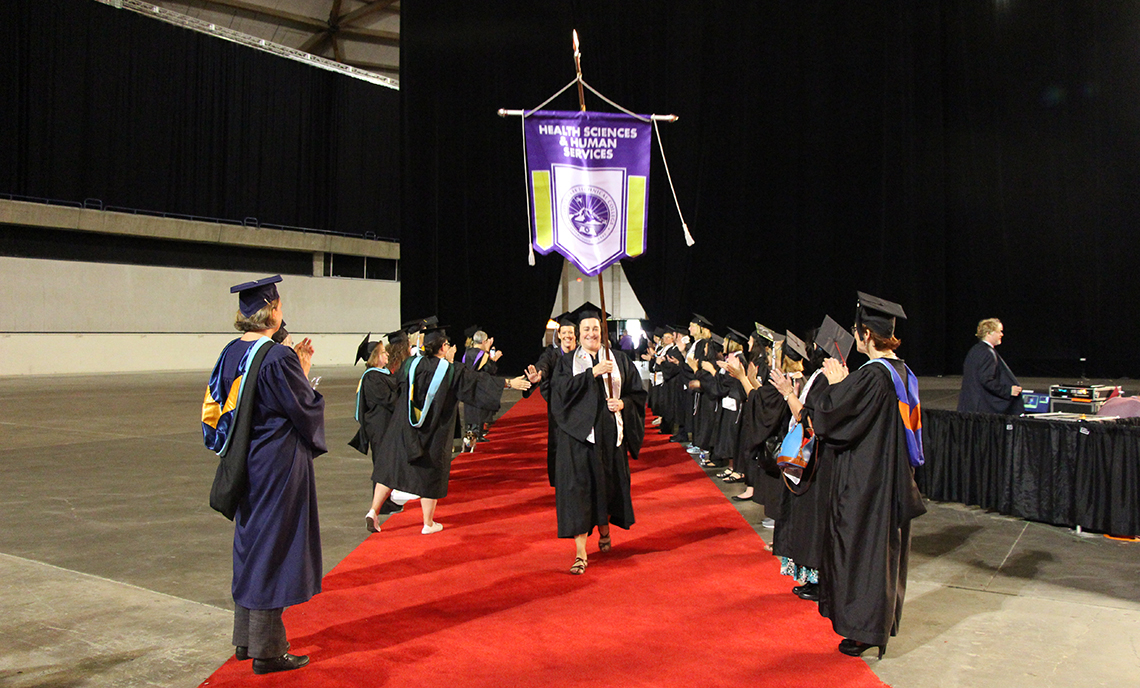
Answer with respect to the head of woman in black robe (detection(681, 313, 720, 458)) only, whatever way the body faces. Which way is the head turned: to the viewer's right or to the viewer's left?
to the viewer's left

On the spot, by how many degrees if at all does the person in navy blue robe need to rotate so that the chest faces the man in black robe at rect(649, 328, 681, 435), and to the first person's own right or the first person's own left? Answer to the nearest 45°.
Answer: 0° — they already face them

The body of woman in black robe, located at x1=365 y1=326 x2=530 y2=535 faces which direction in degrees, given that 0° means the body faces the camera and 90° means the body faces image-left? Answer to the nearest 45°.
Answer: approximately 225°

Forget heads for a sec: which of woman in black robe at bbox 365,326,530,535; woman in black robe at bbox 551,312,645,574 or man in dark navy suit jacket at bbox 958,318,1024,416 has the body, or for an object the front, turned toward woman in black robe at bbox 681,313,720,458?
woman in black robe at bbox 365,326,530,535

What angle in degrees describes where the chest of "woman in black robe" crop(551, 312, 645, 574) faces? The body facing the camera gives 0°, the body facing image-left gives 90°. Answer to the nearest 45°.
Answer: approximately 0°

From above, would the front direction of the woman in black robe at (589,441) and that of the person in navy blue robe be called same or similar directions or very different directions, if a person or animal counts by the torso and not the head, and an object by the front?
very different directions

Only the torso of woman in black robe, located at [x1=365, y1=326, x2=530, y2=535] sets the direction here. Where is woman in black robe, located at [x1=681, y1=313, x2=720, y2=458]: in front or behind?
in front

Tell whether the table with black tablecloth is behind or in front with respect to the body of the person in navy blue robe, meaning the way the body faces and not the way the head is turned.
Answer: in front

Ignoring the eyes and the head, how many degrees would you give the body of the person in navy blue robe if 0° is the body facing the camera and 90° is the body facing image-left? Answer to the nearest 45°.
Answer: approximately 225°

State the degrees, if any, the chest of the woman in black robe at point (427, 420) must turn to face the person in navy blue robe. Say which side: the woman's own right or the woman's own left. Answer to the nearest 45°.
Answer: approximately 135° to the woman's own right

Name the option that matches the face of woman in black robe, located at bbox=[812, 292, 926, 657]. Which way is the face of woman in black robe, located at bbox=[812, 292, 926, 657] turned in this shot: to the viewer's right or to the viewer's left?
to the viewer's left
